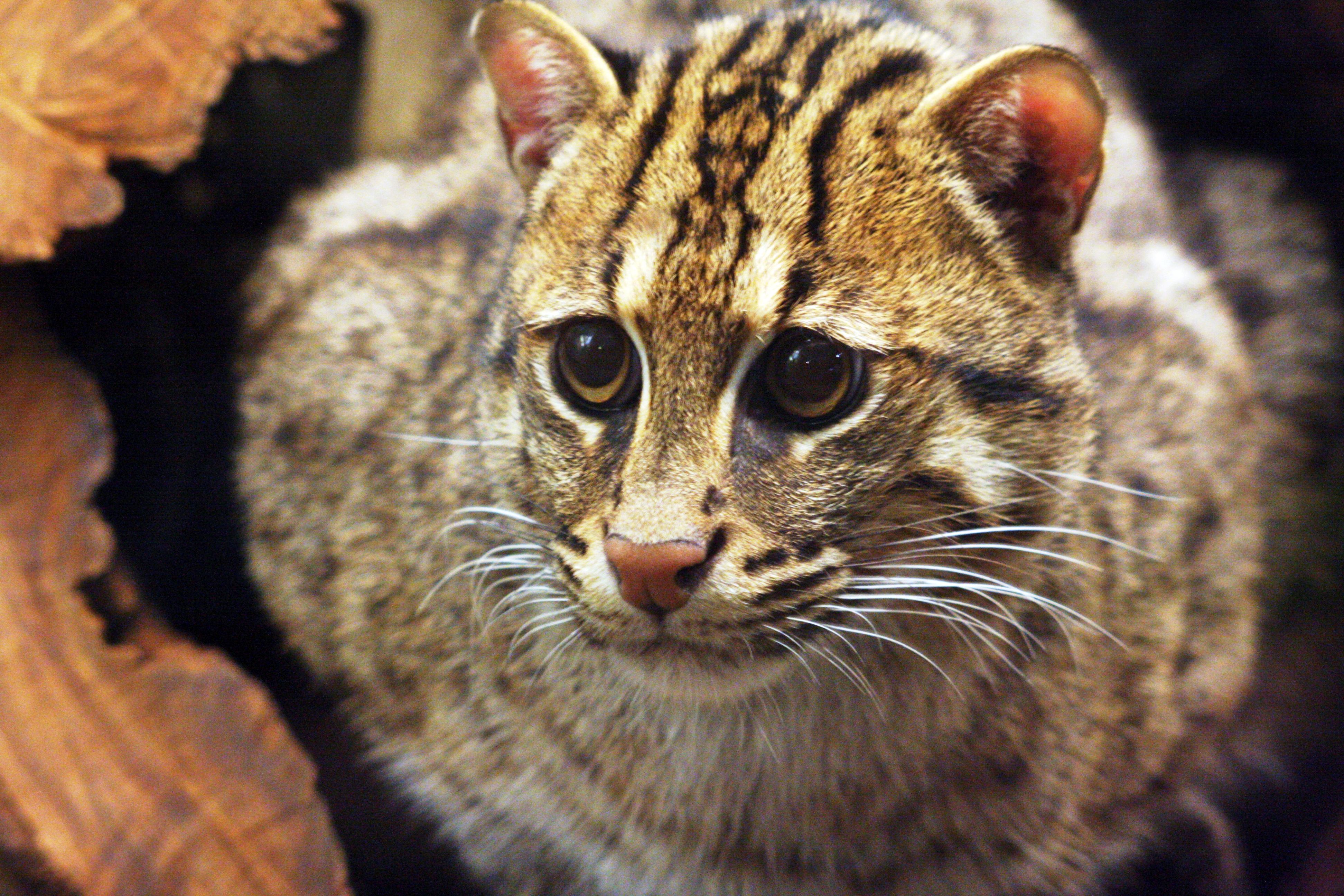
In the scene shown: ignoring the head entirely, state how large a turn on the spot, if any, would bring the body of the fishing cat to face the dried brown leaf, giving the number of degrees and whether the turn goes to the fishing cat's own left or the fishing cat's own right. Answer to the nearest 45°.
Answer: approximately 90° to the fishing cat's own right

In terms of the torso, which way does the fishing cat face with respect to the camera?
toward the camera
